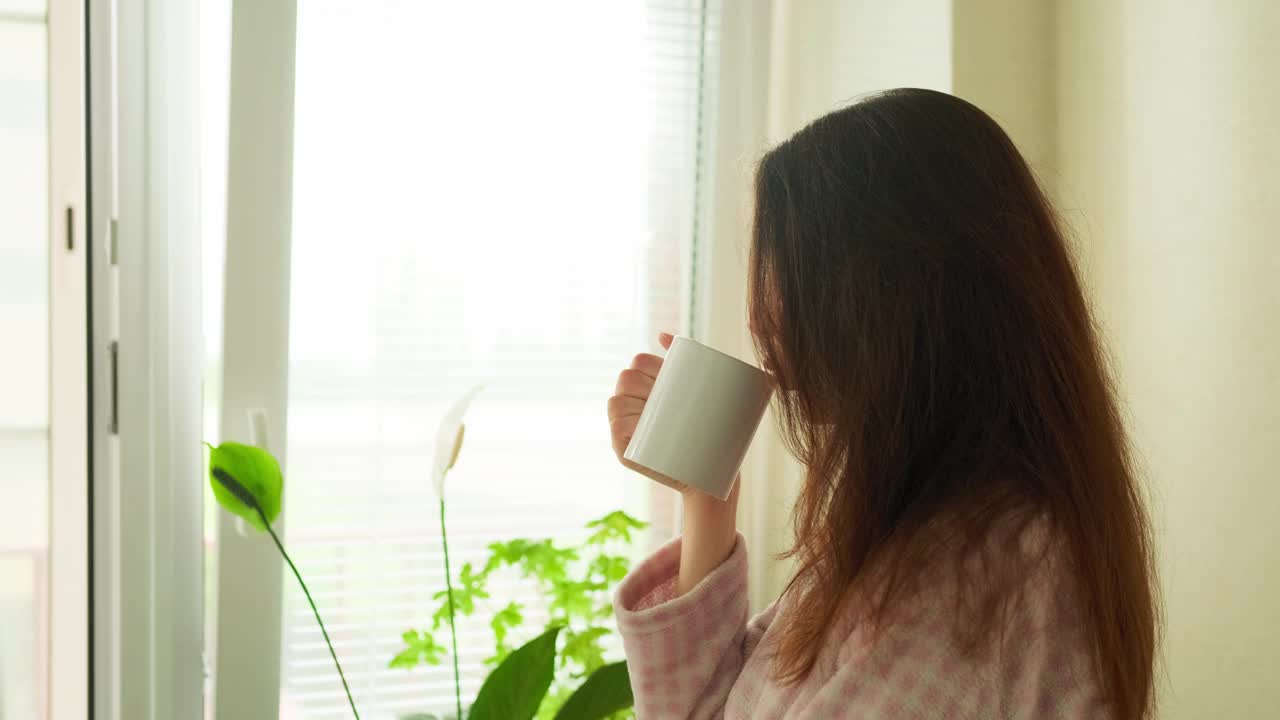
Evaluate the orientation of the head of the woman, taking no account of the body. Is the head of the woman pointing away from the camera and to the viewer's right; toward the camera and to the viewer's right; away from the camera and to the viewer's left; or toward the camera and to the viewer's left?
away from the camera and to the viewer's left

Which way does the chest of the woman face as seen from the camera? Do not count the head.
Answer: to the viewer's left
